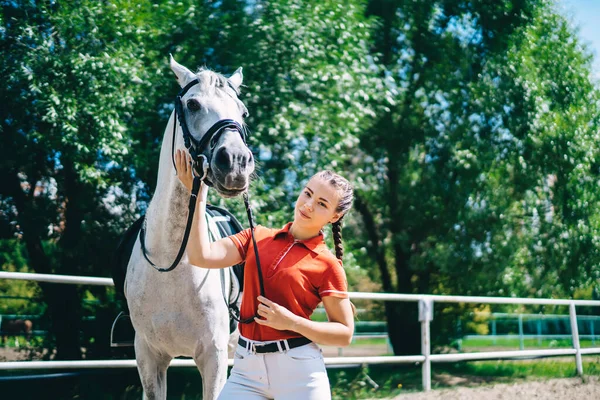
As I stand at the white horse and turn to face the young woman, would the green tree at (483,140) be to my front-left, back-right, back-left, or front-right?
back-left

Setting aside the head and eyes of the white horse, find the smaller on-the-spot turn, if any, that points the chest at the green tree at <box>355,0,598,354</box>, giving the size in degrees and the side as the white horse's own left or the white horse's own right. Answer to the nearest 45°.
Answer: approximately 135° to the white horse's own left

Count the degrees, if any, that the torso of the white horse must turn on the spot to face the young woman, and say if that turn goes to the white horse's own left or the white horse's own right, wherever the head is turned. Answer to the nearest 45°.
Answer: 0° — it already faces them

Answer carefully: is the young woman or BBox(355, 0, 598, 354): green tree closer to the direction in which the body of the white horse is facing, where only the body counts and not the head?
the young woman

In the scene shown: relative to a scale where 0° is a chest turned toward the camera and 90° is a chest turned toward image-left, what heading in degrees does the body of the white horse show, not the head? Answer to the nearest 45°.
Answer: approximately 0°
